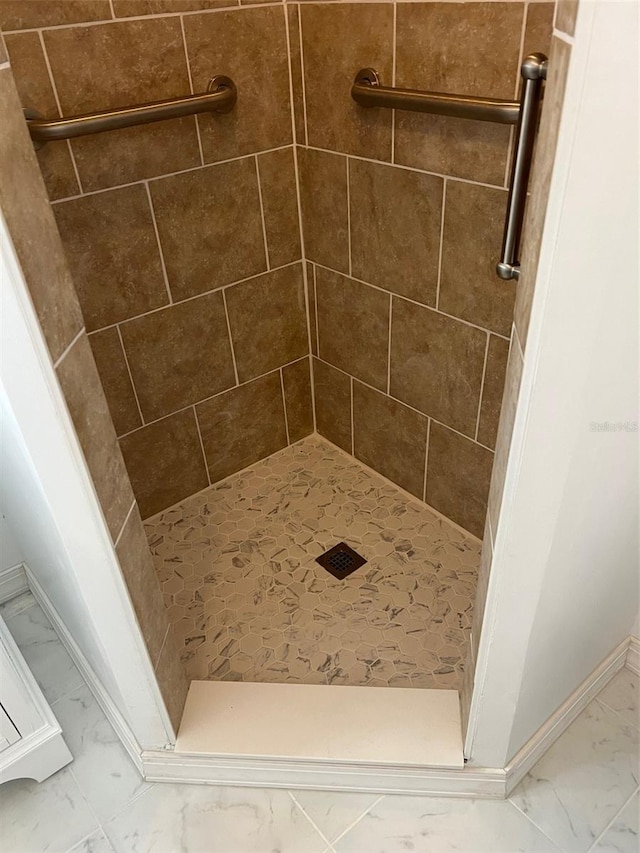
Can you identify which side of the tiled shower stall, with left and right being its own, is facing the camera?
front

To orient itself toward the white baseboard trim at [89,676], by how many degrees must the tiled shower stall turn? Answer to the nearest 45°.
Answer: approximately 45° to its right

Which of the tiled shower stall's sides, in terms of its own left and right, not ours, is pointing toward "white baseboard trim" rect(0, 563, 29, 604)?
right

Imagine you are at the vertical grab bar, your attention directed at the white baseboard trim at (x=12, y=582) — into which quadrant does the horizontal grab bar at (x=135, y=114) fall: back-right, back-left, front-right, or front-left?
front-right

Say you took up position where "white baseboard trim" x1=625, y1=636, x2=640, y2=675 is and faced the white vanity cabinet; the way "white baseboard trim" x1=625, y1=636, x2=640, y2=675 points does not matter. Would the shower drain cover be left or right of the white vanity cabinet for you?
right

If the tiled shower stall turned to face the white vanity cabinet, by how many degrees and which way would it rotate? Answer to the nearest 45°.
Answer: approximately 45° to its right

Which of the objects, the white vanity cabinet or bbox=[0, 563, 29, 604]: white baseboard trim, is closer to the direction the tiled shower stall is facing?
the white vanity cabinet

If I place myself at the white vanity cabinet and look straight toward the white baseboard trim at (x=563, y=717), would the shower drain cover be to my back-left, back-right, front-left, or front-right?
front-left
